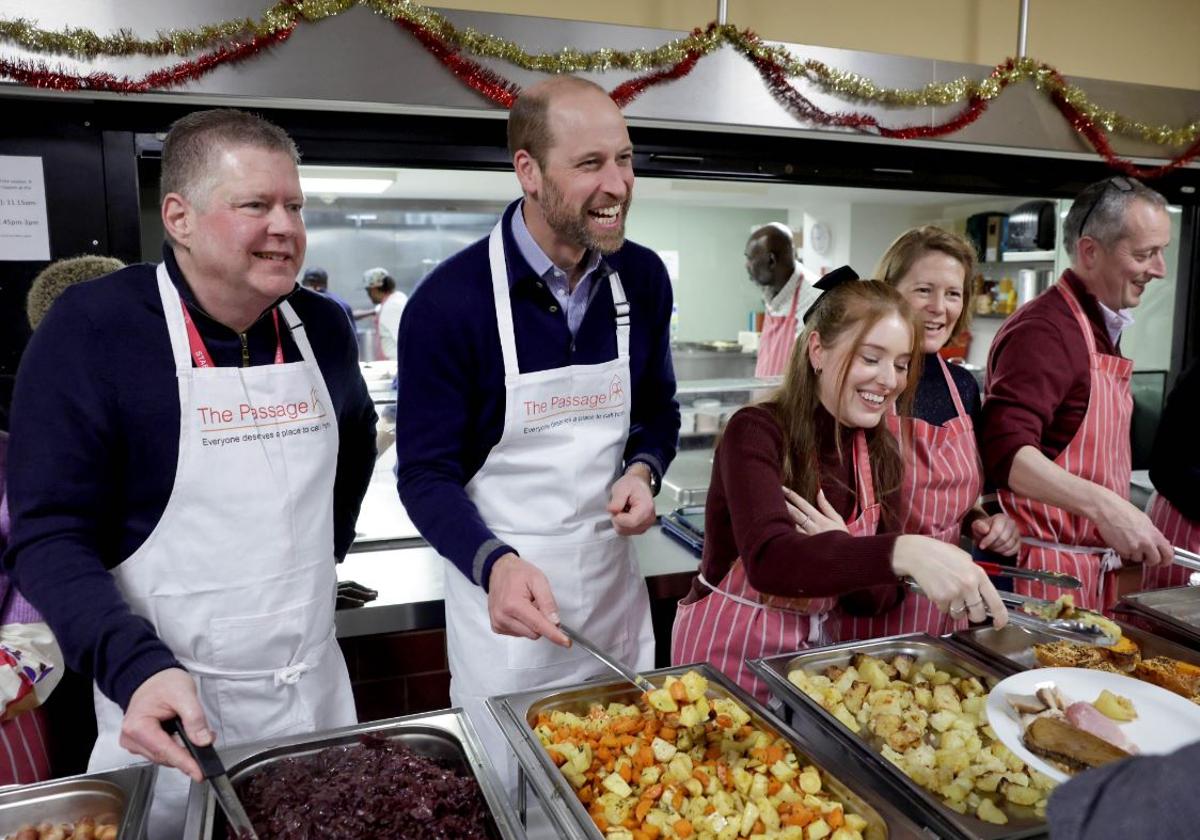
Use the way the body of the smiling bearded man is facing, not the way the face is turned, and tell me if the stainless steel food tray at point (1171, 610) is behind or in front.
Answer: in front

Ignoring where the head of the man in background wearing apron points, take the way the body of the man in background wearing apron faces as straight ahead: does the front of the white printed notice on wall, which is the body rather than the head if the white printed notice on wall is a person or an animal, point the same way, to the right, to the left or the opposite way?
to the left

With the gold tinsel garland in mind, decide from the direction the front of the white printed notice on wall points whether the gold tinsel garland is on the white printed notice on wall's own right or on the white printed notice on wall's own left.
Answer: on the white printed notice on wall's own left

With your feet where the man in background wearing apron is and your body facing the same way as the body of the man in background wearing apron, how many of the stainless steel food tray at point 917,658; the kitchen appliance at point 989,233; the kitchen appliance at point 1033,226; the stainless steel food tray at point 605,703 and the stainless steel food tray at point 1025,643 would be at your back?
2

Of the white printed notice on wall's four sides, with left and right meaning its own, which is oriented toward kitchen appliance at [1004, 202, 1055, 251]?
left

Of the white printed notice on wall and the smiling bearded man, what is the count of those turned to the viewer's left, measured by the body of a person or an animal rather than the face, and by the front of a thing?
0

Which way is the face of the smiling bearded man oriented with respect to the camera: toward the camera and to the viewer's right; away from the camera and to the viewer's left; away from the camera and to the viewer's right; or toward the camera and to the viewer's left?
toward the camera and to the viewer's right

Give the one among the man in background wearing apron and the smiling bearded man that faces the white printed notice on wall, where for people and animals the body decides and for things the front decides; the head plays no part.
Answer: the man in background wearing apron
